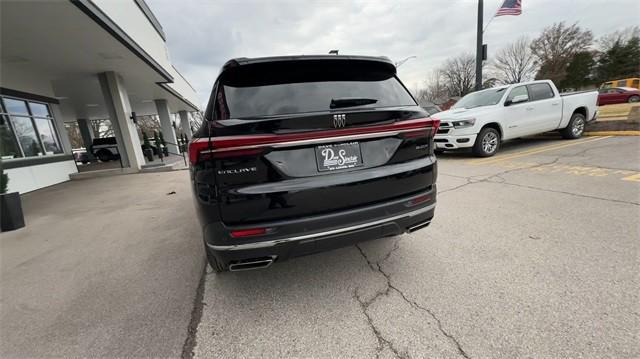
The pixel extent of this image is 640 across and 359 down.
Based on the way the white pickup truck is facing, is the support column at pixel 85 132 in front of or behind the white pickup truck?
in front

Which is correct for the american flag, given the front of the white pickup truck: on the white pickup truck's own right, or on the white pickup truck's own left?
on the white pickup truck's own right

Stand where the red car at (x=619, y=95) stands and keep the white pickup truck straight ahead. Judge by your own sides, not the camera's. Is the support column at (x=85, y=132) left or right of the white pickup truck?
right

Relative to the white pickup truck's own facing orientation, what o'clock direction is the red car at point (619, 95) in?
The red car is roughly at 5 o'clock from the white pickup truck.

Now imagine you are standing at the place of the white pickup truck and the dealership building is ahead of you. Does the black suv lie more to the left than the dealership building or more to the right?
left

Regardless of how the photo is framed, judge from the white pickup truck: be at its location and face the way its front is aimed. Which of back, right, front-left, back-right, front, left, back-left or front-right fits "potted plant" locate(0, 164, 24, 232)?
front

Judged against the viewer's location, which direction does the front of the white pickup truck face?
facing the viewer and to the left of the viewer

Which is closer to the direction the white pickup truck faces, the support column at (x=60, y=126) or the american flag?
the support column

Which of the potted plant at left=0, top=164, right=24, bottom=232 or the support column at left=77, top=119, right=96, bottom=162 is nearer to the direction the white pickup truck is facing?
the potted plant

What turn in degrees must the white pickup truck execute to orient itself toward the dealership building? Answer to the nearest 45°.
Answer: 0° — it already faces it

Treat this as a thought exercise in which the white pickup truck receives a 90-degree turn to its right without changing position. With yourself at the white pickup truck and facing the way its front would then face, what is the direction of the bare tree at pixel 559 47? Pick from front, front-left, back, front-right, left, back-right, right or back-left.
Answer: front-right

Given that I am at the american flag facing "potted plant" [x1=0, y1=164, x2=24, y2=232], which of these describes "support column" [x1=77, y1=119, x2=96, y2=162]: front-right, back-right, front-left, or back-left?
front-right

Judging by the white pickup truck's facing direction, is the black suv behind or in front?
in front

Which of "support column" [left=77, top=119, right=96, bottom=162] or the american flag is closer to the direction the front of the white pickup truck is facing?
the support column
